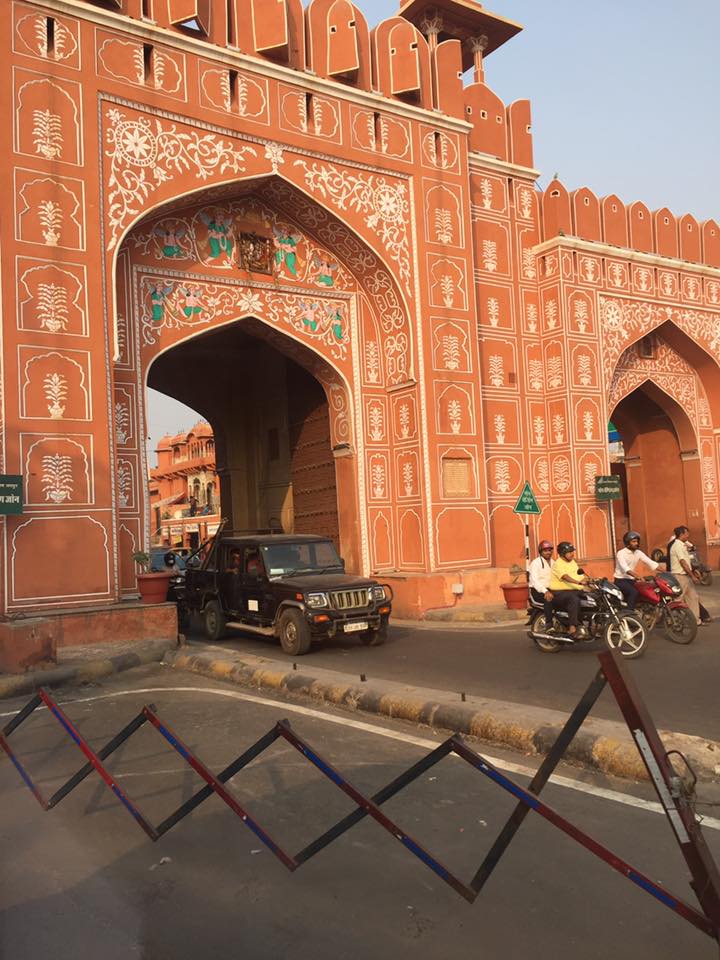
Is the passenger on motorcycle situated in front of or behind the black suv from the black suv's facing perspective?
in front

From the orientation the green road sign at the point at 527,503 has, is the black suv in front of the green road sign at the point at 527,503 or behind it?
in front

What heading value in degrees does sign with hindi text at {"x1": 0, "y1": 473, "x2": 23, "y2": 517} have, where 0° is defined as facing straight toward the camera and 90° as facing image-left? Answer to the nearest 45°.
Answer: approximately 315°

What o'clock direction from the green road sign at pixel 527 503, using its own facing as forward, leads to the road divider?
The road divider is roughly at 12 o'clock from the green road sign.

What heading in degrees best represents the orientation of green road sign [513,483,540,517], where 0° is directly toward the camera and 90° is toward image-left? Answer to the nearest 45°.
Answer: approximately 0°

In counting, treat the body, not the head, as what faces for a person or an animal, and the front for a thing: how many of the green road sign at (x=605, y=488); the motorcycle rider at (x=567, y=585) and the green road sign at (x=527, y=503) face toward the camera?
2

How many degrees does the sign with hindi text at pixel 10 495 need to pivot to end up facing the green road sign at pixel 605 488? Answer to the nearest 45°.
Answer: approximately 45° to its left

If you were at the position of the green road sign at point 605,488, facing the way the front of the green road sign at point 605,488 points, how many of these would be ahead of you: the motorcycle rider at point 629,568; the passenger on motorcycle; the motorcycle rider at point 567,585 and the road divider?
4

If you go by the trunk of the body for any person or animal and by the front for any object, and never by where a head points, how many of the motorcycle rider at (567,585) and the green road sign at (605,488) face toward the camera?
1

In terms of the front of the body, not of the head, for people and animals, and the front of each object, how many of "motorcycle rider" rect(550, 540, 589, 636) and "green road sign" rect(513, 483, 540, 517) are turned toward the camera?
1
